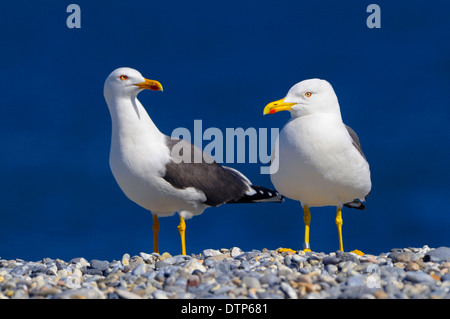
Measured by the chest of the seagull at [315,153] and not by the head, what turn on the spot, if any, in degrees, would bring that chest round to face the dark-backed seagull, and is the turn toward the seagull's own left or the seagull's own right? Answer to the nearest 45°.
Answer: approximately 45° to the seagull's own right

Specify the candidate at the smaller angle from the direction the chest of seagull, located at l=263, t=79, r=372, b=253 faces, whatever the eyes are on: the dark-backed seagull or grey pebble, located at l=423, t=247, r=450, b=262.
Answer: the dark-backed seagull

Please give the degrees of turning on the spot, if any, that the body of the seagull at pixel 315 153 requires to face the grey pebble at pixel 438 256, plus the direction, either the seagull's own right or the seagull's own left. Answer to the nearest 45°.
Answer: approximately 135° to the seagull's own left

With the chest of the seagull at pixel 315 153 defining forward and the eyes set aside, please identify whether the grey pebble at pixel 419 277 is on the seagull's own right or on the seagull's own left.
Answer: on the seagull's own left

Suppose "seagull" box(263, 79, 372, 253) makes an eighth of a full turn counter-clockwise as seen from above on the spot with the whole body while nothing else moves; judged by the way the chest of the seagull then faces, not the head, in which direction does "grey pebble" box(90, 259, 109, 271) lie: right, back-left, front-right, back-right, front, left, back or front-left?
right

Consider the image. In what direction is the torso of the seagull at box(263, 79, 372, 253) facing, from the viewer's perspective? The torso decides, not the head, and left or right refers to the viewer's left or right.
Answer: facing the viewer and to the left of the viewer
